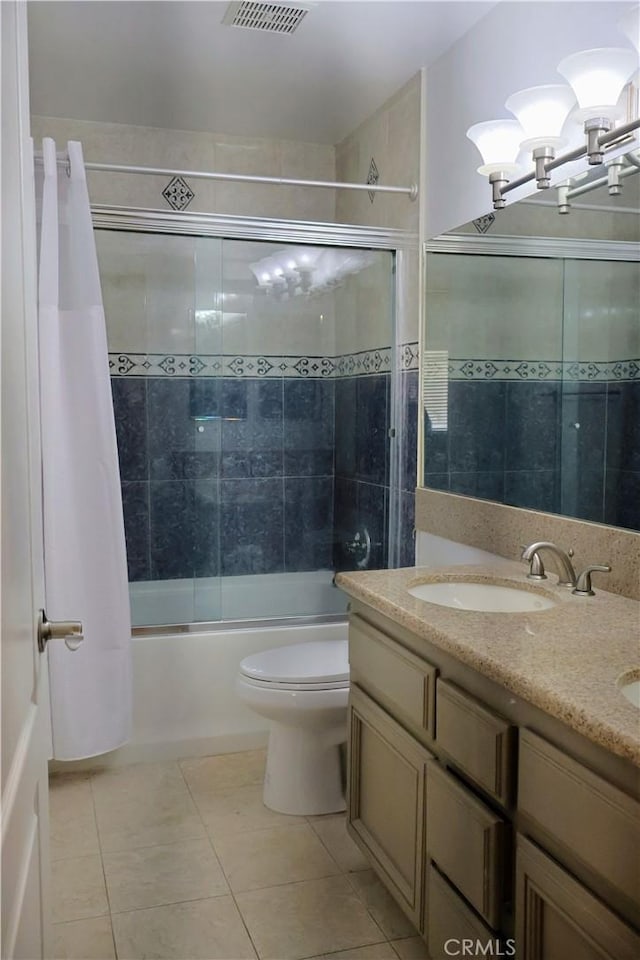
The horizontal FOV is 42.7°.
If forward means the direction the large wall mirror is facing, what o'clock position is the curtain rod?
The curtain rod is roughly at 2 o'clock from the large wall mirror.

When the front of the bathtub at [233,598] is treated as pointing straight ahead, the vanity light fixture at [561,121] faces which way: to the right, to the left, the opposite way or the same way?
to the right

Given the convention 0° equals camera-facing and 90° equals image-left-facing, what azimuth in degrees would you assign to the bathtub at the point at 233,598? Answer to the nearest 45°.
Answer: approximately 0°

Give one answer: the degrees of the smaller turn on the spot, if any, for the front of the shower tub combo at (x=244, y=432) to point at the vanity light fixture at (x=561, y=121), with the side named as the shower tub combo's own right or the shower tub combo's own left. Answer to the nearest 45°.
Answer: approximately 45° to the shower tub combo's own left

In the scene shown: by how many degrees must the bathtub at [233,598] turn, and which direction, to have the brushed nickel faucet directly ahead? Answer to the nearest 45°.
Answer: approximately 45° to its left

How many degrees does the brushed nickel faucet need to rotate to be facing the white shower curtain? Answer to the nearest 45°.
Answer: approximately 45° to its right
